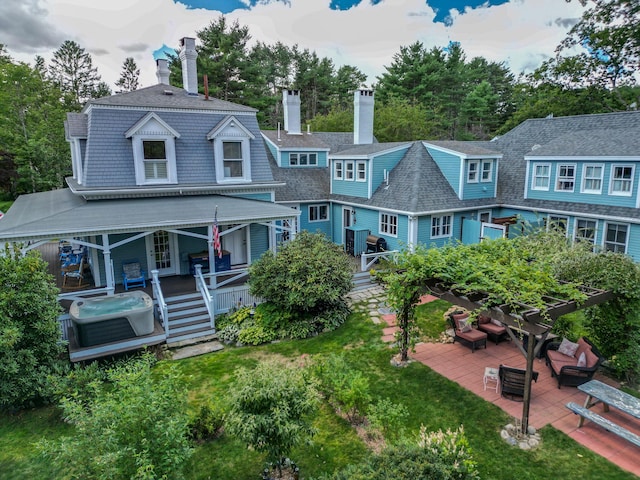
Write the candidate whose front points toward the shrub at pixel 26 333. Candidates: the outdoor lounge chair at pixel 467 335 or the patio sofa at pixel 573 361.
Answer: the patio sofa

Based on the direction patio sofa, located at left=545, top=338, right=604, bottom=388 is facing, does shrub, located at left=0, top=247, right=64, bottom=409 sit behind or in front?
in front

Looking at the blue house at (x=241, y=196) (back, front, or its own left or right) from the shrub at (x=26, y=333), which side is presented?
front

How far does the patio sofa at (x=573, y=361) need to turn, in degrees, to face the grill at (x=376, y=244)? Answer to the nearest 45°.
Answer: approximately 90° to its right

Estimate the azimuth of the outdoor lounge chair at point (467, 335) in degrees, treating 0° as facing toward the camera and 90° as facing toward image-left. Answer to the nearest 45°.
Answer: approximately 315°

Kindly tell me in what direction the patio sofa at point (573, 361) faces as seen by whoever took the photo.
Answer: facing the viewer and to the left of the viewer

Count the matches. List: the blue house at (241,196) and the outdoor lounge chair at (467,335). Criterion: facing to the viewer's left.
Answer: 0

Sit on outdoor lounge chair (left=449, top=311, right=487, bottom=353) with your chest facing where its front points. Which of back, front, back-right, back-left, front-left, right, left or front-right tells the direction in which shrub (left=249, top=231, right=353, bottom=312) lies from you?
back-right

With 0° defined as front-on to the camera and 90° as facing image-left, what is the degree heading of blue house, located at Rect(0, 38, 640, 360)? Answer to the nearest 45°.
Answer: approximately 0°

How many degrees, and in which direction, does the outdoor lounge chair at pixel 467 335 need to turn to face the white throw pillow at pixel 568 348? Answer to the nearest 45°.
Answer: approximately 45° to its left

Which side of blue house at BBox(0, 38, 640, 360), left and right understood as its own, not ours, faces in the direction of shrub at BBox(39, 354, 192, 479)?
front

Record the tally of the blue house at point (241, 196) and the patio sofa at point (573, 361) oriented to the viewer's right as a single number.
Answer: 0

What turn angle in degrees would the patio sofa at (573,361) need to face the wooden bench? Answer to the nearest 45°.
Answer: approximately 45° to its left

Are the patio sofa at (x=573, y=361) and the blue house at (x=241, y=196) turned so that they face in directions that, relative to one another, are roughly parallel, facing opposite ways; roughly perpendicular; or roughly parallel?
roughly perpendicular

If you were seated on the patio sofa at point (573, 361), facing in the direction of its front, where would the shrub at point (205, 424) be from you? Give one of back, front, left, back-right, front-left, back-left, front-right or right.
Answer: front

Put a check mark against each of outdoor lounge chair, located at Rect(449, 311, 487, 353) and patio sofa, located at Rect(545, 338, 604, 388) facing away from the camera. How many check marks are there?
0
